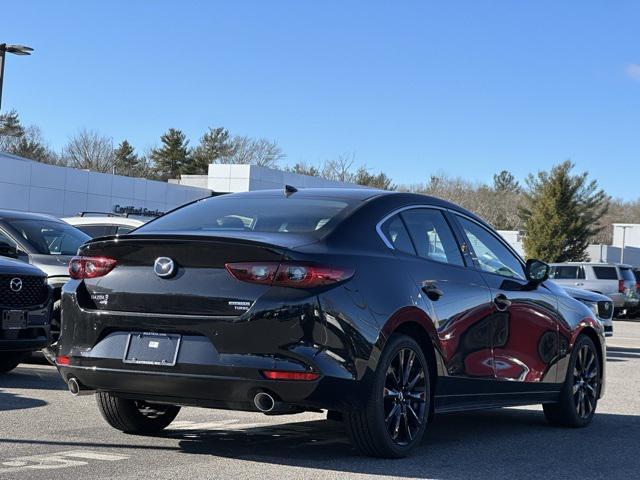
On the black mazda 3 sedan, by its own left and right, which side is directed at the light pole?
left

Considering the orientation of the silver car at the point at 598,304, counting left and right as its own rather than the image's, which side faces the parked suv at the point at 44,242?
right

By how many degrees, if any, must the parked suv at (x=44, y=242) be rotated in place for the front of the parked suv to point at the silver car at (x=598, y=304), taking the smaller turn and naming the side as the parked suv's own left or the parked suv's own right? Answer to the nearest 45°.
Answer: approximately 45° to the parked suv's own left

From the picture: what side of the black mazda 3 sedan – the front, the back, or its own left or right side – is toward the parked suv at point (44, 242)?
left

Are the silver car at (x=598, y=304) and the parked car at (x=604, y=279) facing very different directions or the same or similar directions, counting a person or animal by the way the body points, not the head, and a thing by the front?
very different directions

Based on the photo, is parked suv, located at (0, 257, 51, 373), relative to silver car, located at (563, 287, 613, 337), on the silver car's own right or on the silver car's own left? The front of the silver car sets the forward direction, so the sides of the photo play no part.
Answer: on the silver car's own right

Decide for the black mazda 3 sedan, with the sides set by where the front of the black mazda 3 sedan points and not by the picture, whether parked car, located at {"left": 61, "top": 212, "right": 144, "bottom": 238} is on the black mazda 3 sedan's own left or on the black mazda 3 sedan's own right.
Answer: on the black mazda 3 sedan's own left

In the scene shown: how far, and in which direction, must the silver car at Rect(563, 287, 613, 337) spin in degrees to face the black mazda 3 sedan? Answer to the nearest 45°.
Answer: approximately 45° to its right

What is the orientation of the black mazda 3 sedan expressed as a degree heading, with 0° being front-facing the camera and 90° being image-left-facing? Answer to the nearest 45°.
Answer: approximately 225°
